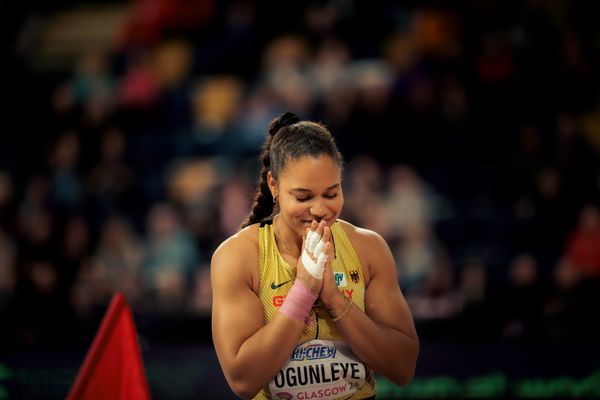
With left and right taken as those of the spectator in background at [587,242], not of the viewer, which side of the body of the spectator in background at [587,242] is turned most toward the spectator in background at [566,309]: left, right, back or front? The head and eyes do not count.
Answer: front

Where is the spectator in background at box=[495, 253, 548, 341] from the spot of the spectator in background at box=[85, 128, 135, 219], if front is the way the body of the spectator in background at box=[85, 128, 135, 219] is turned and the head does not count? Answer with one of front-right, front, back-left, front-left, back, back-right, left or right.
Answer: front-left

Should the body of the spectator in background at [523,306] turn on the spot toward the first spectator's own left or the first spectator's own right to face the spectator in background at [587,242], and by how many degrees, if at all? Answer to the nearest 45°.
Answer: approximately 135° to the first spectator's own left

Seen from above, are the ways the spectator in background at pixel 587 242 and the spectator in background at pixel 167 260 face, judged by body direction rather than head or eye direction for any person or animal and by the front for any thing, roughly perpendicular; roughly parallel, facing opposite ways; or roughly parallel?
roughly parallel

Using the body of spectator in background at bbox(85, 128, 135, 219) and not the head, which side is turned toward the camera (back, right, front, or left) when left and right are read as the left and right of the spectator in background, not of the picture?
front

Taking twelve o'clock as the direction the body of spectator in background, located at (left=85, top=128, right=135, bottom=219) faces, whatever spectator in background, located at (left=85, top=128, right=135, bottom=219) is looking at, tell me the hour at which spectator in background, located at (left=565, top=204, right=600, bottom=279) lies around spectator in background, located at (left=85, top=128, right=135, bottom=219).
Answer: spectator in background, located at (left=565, top=204, right=600, bottom=279) is roughly at 10 o'clock from spectator in background, located at (left=85, top=128, right=135, bottom=219).

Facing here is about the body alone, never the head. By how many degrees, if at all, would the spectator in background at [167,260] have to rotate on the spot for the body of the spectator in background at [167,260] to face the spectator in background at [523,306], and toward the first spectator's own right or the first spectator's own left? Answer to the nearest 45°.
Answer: approximately 45° to the first spectator's own left

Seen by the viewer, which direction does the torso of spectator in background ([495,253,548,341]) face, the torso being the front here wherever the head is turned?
toward the camera

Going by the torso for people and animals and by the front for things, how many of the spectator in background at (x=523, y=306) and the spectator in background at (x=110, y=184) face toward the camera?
2

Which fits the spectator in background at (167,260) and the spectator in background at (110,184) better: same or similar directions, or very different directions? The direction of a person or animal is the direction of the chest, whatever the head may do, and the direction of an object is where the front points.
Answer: same or similar directions

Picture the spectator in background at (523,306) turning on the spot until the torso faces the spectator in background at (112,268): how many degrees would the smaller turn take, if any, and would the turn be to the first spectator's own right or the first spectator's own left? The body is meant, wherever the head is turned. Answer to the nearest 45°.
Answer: approximately 90° to the first spectator's own right

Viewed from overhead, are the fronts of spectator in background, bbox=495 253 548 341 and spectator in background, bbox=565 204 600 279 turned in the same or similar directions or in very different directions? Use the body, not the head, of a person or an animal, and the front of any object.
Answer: same or similar directions

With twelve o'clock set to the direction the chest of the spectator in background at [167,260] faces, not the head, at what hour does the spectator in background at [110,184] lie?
the spectator in background at [110,184] is roughly at 5 o'clock from the spectator in background at [167,260].
